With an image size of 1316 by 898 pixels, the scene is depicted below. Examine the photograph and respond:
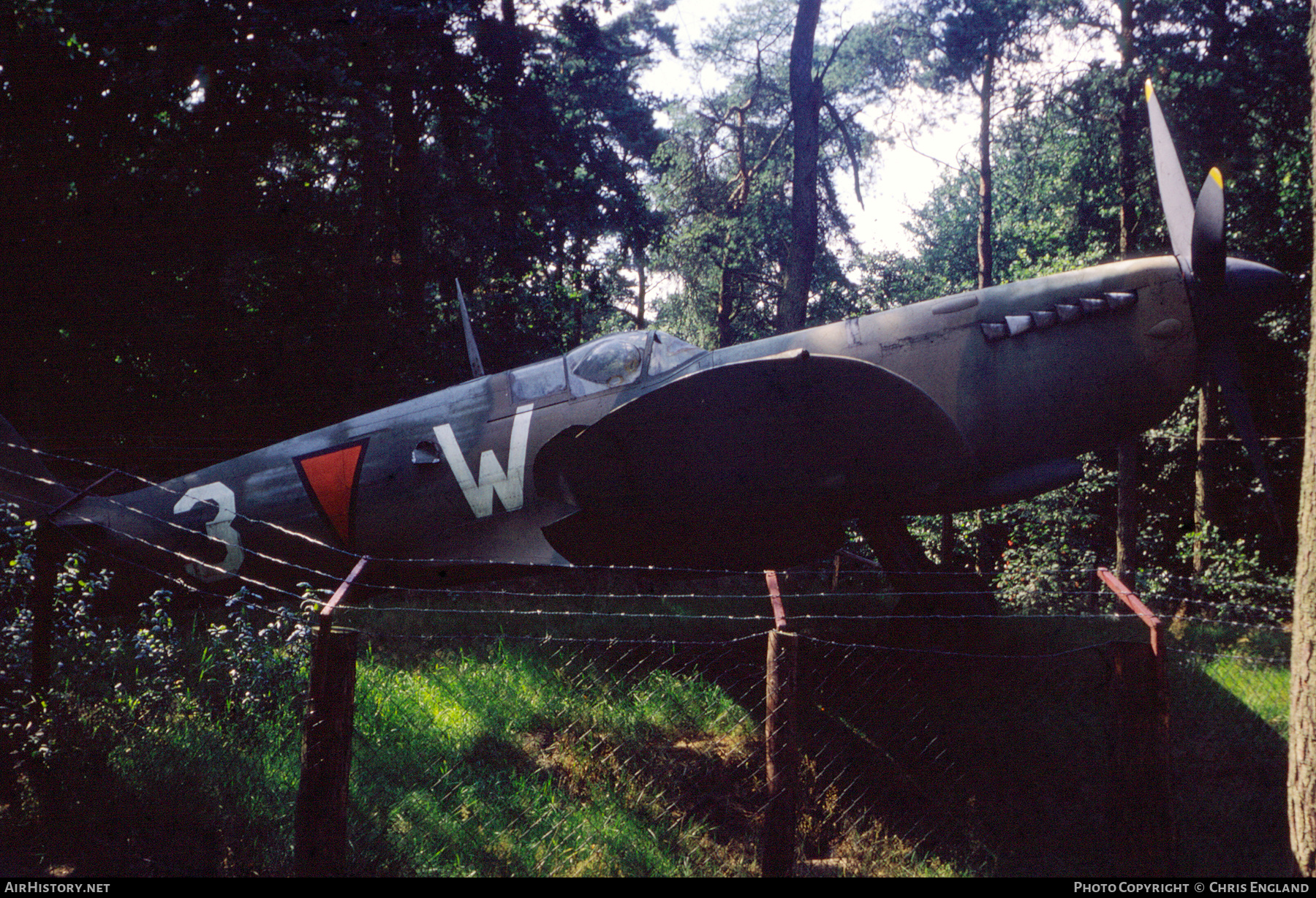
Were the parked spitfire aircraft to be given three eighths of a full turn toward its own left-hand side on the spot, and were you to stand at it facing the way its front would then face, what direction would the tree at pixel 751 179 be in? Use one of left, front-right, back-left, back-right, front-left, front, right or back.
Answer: front-right

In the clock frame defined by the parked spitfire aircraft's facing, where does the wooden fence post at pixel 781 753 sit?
The wooden fence post is roughly at 3 o'clock from the parked spitfire aircraft.

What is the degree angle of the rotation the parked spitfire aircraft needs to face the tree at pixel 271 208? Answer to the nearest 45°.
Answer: approximately 135° to its left

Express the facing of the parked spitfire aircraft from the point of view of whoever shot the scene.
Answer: facing to the right of the viewer
